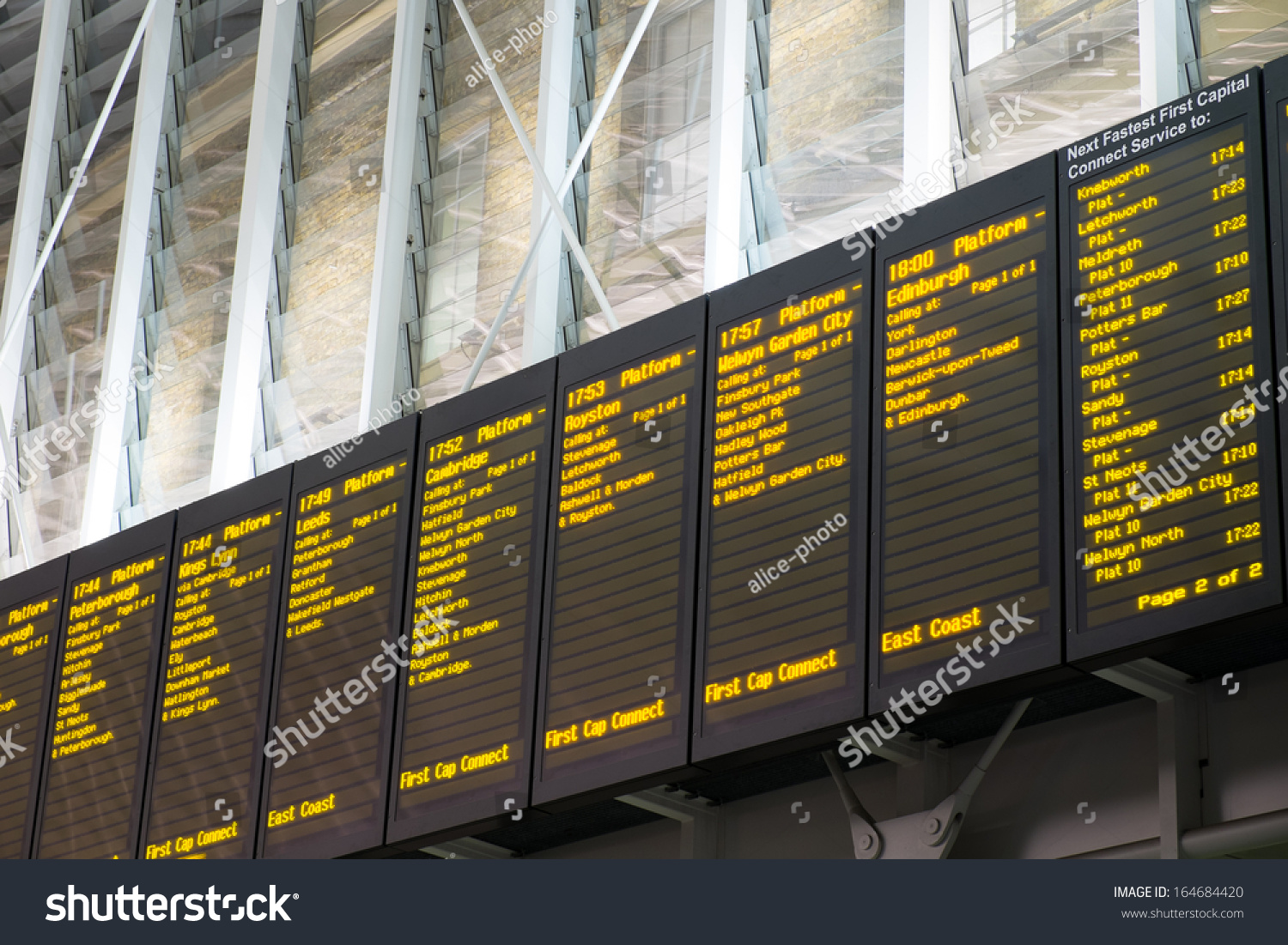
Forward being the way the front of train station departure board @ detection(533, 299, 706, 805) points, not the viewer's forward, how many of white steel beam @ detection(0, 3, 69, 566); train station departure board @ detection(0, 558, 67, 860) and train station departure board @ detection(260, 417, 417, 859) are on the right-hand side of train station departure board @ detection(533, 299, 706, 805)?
3

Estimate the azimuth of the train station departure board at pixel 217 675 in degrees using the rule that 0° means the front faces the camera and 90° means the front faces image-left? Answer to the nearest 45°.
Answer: approximately 45°

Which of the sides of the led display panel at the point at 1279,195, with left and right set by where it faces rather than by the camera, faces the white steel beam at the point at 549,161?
right

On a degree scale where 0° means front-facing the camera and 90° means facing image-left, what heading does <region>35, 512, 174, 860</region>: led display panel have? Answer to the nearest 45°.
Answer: approximately 45°
